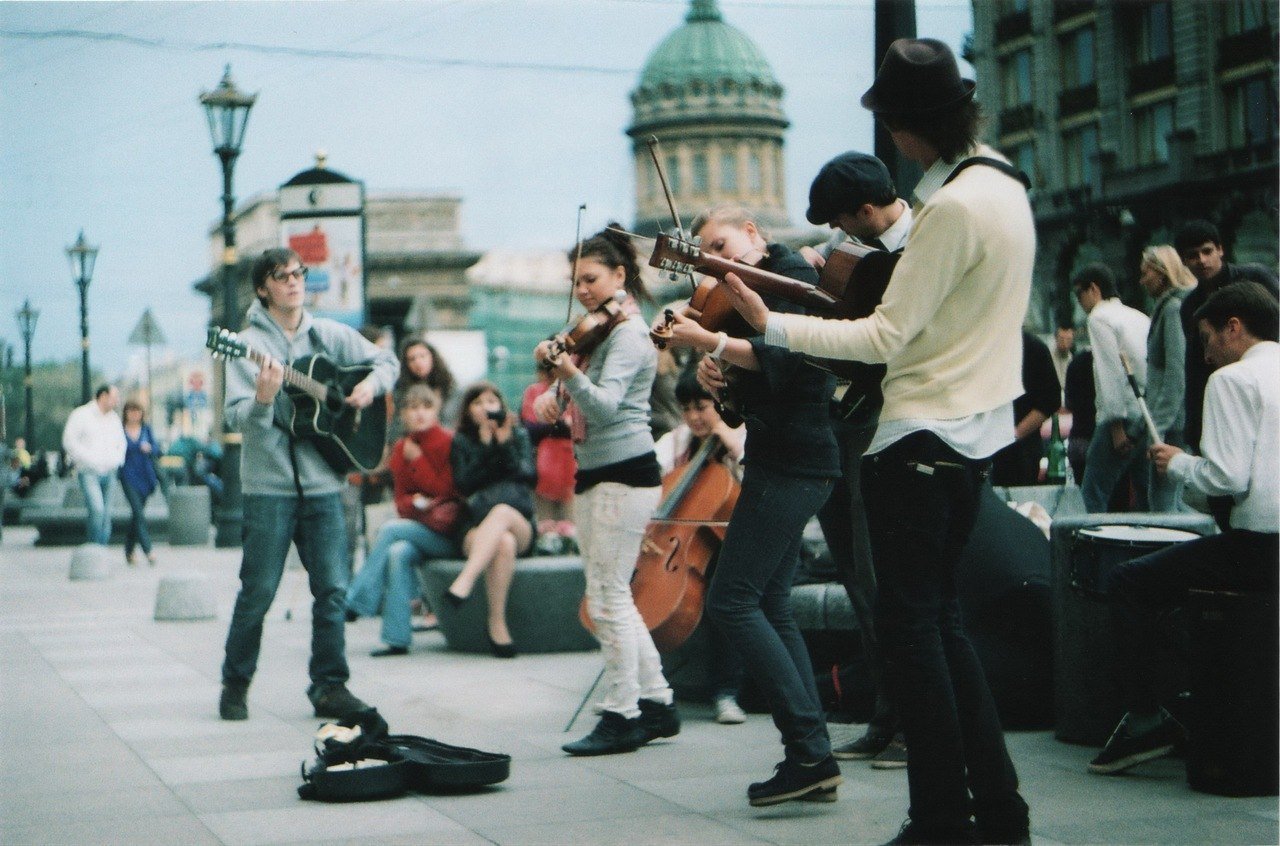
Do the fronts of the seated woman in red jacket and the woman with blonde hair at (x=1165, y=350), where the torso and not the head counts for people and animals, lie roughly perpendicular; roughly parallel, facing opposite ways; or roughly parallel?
roughly perpendicular

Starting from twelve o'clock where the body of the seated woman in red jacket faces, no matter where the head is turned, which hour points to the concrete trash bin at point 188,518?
The concrete trash bin is roughly at 4 o'clock from the seated woman in red jacket.

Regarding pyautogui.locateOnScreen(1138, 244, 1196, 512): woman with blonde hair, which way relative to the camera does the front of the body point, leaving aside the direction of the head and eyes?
to the viewer's left

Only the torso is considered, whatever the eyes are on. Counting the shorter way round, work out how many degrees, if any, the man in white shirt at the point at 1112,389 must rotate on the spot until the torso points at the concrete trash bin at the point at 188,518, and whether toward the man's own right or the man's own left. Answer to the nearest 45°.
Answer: approximately 45° to the man's own right

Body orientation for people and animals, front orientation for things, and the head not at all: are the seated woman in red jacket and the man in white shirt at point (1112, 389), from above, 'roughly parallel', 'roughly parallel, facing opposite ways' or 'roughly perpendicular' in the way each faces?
roughly perpendicular

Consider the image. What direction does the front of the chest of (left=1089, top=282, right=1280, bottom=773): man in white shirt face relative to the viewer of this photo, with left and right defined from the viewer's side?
facing to the left of the viewer

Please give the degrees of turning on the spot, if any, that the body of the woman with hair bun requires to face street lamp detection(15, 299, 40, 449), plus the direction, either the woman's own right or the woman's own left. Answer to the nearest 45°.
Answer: approximately 45° to the woman's own right

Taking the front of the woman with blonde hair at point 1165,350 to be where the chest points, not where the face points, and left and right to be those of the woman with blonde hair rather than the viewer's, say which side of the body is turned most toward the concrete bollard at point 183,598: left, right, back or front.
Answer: front

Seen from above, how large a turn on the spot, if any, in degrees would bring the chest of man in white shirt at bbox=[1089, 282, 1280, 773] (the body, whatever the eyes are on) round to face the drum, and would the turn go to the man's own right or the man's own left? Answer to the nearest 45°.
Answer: approximately 45° to the man's own right

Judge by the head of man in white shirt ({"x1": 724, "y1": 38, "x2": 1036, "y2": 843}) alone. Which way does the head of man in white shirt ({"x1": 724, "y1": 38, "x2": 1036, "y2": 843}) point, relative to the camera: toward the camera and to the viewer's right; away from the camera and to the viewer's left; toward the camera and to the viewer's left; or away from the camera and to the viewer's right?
away from the camera and to the viewer's left

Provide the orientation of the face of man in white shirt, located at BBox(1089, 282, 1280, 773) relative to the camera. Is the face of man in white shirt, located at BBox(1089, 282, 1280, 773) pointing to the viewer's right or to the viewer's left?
to the viewer's left

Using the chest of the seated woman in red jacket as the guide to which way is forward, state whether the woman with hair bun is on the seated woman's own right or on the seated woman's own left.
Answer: on the seated woman's own left

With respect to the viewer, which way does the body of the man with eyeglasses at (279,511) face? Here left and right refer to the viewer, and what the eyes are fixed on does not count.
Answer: facing the viewer and to the right of the viewer
